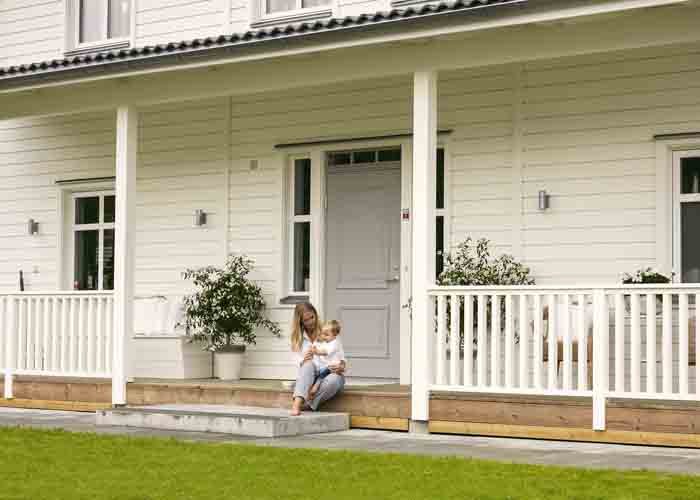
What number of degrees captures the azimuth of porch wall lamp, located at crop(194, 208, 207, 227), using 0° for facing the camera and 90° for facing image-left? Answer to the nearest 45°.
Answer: approximately 45°

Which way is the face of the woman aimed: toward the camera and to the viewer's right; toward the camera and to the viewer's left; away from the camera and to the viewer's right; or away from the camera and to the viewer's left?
toward the camera and to the viewer's right

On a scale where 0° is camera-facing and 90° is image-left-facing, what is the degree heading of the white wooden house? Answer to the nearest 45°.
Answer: approximately 45°

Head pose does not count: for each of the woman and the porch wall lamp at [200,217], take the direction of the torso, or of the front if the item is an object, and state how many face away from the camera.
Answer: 0

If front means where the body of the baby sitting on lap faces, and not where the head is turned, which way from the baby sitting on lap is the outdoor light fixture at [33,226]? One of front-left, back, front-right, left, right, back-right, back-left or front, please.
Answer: right

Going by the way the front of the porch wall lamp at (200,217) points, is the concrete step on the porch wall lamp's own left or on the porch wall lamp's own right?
on the porch wall lamp's own left
